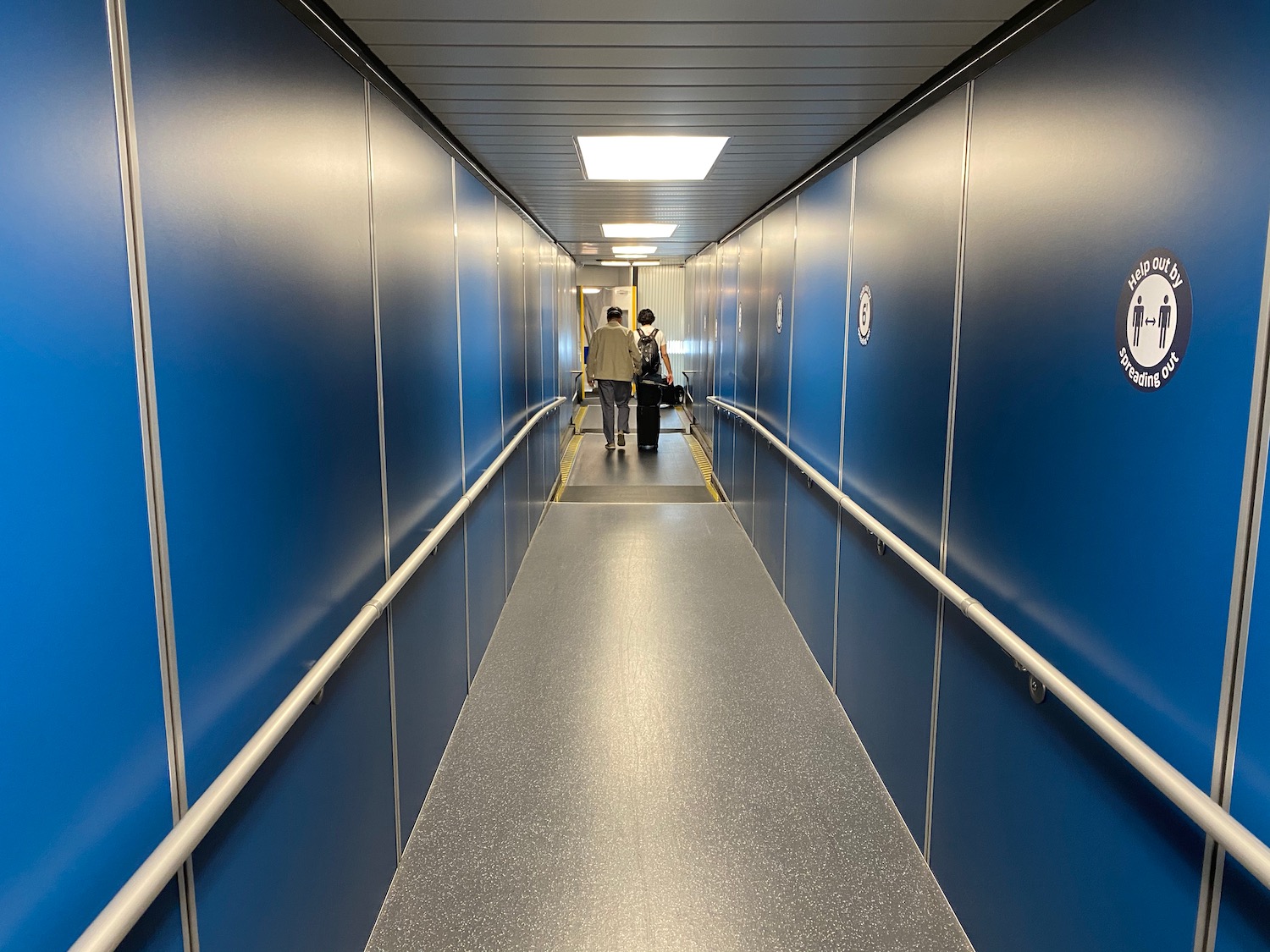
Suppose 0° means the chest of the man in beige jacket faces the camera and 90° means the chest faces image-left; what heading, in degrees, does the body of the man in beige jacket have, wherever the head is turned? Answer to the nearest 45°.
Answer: approximately 180°

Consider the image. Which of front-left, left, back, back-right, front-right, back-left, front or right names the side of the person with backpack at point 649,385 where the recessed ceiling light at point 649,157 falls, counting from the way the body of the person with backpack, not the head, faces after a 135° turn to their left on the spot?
front-left

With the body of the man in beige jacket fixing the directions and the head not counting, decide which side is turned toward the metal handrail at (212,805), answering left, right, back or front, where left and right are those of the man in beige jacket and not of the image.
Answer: back

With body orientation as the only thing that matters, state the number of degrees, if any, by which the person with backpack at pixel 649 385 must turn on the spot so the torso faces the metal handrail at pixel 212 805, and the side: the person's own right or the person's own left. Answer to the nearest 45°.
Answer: approximately 180°

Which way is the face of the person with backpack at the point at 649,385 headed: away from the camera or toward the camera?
away from the camera

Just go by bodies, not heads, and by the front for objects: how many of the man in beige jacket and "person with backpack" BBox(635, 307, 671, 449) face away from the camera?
2

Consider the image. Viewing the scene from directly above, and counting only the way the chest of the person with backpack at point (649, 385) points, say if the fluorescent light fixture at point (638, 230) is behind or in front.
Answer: behind

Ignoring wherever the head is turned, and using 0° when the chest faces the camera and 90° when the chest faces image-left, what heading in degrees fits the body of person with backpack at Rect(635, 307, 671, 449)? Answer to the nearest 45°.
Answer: approximately 180°

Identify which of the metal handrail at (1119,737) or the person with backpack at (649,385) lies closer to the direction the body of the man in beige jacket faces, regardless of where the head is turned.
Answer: the person with backpack

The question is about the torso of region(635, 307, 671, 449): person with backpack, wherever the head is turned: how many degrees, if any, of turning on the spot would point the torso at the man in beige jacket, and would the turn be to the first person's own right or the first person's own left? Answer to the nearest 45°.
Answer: approximately 135° to the first person's own left

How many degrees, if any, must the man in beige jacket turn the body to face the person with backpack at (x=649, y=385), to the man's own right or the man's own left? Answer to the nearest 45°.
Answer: approximately 45° to the man's own right
